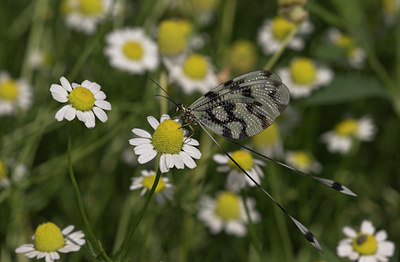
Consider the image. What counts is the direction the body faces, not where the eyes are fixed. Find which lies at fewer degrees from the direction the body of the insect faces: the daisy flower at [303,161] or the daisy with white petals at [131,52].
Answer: the daisy with white petals

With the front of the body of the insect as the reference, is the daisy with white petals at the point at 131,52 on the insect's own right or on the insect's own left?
on the insect's own right

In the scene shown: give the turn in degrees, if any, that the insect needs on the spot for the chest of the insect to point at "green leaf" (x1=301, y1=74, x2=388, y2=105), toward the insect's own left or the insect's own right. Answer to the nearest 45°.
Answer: approximately 135° to the insect's own right

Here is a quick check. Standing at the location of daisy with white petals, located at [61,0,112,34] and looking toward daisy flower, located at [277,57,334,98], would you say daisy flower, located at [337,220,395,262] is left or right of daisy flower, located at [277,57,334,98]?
right

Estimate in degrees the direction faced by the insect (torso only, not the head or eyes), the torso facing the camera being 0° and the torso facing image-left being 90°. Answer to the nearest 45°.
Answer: approximately 90°

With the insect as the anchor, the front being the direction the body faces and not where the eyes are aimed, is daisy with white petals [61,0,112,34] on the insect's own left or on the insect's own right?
on the insect's own right

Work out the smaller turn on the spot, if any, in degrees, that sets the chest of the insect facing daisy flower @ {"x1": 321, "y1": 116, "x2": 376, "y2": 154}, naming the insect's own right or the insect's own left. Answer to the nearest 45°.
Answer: approximately 135° to the insect's own right

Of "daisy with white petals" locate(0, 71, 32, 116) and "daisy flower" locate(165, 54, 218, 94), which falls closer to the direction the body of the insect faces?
the daisy with white petals

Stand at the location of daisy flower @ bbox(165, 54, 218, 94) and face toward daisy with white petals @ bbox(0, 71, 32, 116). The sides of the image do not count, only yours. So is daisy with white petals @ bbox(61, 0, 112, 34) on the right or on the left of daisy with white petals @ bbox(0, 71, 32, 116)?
right
